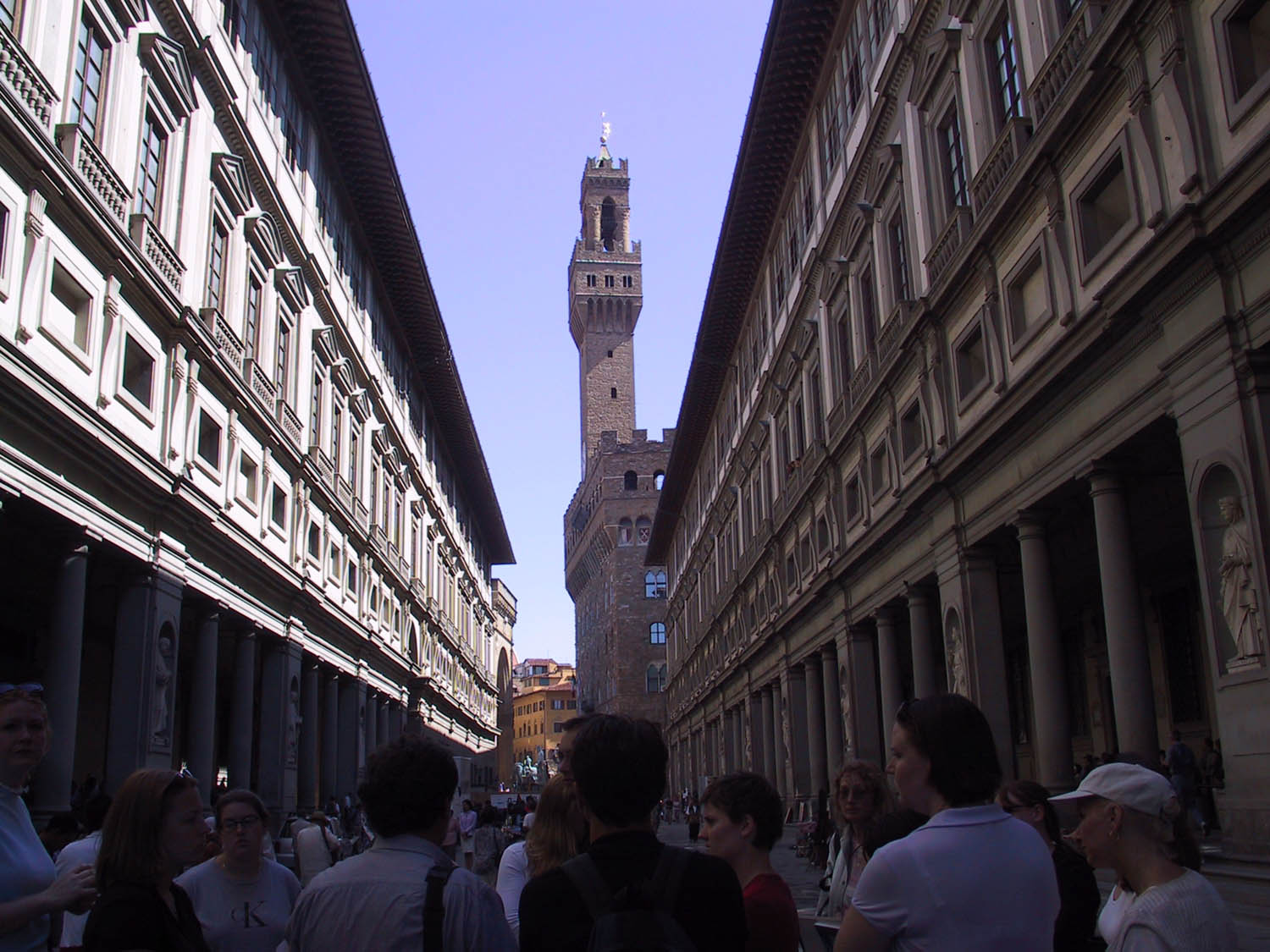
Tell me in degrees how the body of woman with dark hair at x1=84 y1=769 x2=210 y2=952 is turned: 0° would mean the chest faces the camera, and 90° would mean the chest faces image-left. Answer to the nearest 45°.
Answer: approximately 270°

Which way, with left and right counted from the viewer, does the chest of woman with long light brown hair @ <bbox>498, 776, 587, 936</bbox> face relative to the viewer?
facing away from the viewer

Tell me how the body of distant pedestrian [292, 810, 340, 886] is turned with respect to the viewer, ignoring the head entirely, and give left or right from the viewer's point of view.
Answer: facing away from the viewer

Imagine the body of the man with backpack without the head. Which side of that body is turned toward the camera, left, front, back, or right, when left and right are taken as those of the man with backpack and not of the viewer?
back

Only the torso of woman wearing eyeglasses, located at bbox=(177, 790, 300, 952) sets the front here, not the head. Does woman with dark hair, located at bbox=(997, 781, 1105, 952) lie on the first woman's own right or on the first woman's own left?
on the first woman's own left

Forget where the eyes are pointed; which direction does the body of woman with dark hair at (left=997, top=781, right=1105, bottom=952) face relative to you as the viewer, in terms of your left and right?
facing to the left of the viewer

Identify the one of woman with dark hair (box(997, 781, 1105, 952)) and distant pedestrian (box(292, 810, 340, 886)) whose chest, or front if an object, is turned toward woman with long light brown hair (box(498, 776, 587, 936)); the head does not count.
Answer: woman with dark hair (box(997, 781, 1105, 952))

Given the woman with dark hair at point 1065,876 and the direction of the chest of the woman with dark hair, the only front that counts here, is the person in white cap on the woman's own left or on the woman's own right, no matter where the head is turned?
on the woman's own left

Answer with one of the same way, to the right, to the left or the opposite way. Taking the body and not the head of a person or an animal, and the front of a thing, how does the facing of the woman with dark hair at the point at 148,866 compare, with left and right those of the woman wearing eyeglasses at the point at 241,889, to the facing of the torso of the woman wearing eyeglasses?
to the left

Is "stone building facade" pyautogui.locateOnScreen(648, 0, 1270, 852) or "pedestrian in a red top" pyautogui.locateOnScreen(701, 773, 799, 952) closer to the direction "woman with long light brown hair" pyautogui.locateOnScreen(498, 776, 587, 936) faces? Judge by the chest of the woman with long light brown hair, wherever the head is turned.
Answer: the stone building facade

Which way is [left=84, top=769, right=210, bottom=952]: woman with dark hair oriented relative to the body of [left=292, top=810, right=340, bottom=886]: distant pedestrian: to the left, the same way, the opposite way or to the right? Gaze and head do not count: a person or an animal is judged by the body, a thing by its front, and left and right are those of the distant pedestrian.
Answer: to the right

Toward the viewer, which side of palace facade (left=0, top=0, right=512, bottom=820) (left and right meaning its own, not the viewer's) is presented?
right

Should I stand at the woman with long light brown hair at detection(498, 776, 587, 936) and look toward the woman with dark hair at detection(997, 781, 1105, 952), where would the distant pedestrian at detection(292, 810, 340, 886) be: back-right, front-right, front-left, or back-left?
back-left
